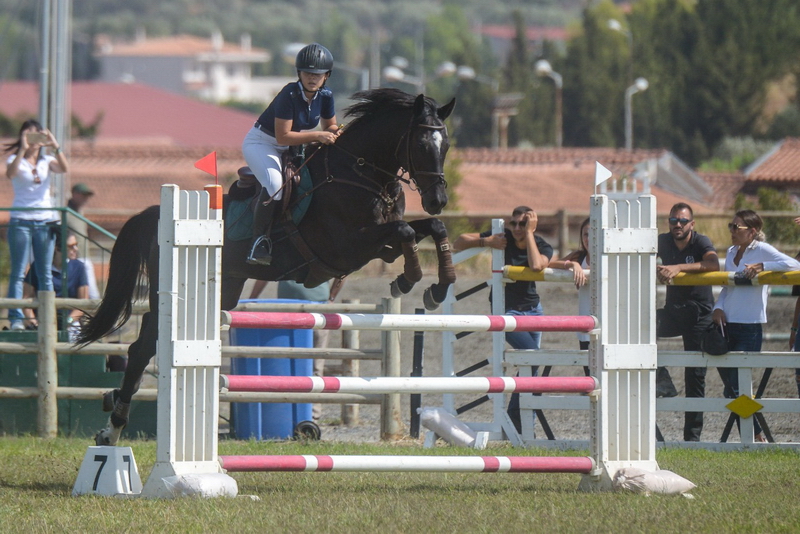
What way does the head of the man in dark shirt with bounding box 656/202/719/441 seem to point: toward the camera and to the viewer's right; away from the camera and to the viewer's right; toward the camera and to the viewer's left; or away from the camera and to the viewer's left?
toward the camera and to the viewer's left

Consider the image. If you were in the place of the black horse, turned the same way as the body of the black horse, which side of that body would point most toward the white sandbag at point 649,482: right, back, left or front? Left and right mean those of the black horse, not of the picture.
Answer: front

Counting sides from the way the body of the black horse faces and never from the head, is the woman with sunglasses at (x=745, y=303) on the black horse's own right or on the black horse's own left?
on the black horse's own left

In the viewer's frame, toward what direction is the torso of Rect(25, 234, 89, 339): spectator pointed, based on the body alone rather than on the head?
toward the camera

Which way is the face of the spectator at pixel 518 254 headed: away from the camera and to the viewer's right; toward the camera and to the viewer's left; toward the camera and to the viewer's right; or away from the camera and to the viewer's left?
toward the camera and to the viewer's left

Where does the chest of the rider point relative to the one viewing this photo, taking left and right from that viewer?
facing the viewer and to the right of the viewer

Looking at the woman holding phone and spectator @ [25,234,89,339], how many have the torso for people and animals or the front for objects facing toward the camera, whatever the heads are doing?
2

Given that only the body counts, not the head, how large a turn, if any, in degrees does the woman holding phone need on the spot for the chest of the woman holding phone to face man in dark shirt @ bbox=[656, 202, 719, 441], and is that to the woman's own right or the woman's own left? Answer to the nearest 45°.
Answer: approximately 45° to the woman's own left

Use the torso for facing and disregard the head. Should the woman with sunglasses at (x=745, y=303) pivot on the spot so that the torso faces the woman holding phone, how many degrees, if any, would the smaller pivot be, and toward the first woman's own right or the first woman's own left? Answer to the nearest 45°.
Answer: approximately 45° to the first woman's own right

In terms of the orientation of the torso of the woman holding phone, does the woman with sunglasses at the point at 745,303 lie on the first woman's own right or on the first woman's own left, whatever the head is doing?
on the first woman's own left
